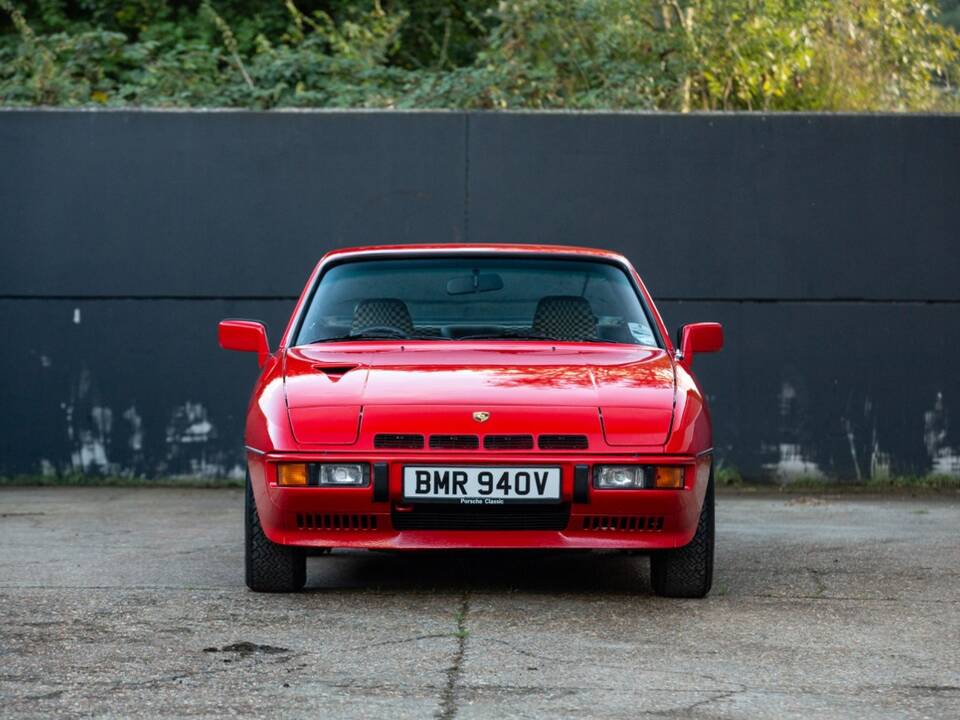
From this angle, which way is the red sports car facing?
toward the camera
